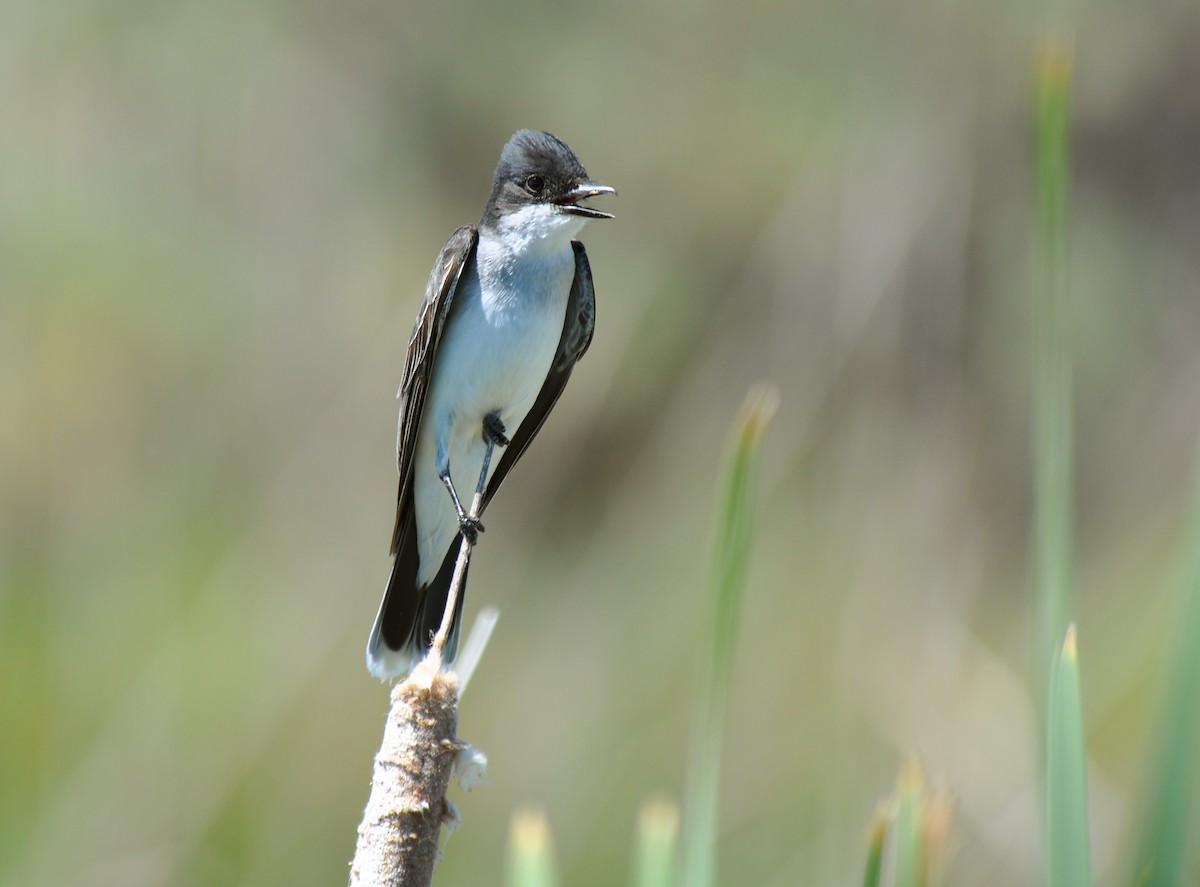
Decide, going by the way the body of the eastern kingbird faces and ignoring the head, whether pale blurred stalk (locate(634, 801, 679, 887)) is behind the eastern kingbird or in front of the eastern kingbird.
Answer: in front

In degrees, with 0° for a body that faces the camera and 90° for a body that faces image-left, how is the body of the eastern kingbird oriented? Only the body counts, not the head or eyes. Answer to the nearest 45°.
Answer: approximately 315°
